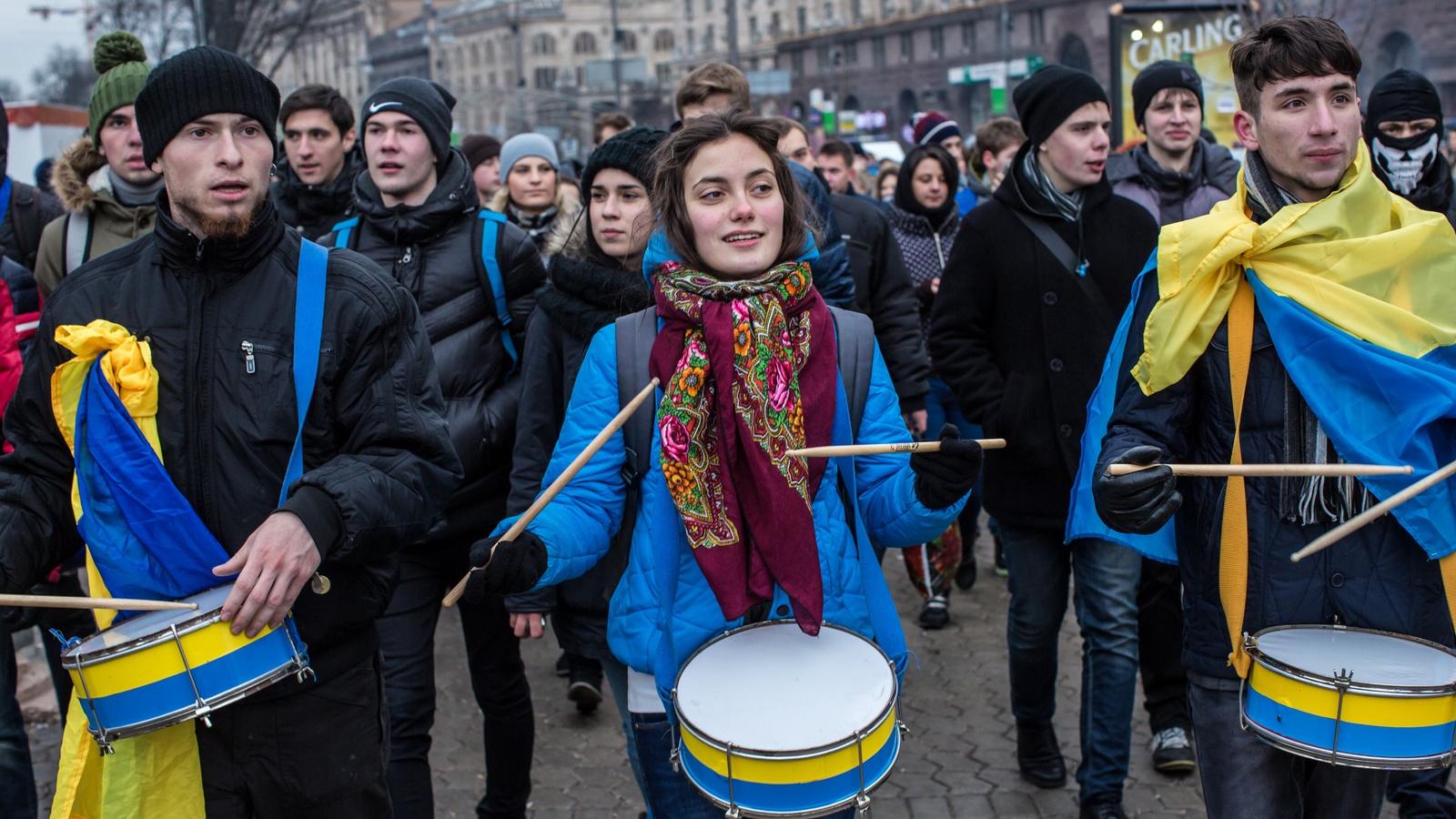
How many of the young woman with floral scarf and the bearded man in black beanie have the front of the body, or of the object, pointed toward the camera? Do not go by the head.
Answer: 2

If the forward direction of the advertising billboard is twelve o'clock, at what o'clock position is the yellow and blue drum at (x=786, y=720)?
The yellow and blue drum is roughly at 12 o'clock from the advertising billboard.

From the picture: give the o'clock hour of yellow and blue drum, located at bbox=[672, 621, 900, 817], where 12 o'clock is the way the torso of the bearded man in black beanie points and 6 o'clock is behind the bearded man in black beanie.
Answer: The yellow and blue drum is roughly at 10 o'clock from the bearded man in black beanie.

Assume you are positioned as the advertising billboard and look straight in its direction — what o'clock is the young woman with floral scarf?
The young woman with floral scarf is roughly at 12 o'clock from the advertising billboard.

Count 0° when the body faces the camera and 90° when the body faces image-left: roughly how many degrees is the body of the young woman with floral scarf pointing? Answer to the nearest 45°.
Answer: approximately 0°

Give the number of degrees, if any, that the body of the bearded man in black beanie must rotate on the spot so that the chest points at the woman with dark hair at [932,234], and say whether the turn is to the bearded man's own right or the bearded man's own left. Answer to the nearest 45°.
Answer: approximately 135° to the bearded man's own left

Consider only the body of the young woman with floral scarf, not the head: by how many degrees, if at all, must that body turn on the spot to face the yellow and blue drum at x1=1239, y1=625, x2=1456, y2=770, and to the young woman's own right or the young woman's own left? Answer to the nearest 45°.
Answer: approximately 90° to the young woman's own left

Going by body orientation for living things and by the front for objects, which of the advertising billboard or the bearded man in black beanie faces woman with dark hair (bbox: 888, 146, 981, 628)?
the advertising billboard

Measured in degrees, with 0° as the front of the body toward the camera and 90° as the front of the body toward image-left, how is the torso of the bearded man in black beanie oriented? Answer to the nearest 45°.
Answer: approximately 0°

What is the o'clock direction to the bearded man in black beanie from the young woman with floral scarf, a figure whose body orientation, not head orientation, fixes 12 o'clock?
The bearded man in black beanie is roughly at 3 o'clock from the young woman with floral scarf.
